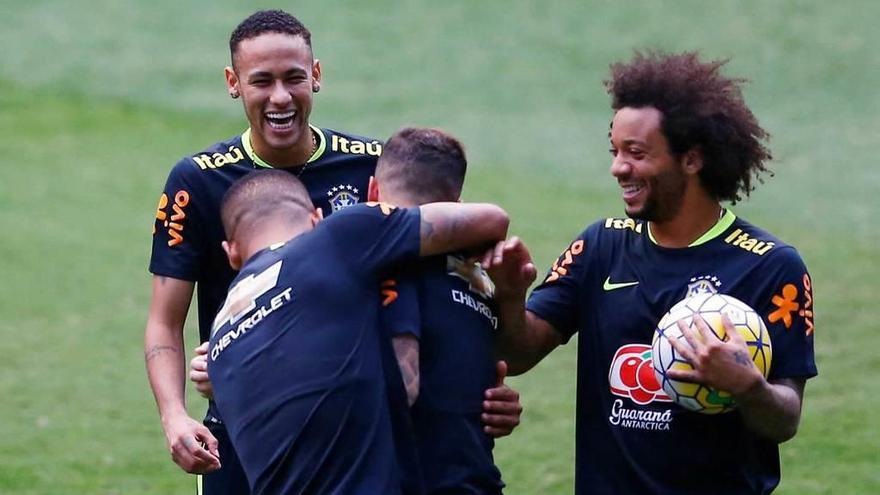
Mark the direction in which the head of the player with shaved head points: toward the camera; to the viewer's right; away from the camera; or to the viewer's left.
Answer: away from the camera

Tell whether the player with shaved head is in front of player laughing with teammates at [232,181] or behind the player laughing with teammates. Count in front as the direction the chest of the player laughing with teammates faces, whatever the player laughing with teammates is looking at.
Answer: in front

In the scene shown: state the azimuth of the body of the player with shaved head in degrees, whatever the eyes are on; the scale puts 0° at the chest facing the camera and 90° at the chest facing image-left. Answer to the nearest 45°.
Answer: approximately 225°

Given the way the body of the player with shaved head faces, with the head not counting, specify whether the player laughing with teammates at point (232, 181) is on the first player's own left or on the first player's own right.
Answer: on the first player's own left
